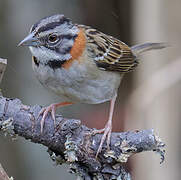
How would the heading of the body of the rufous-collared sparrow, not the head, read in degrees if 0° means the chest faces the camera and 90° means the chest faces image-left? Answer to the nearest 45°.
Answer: approximately 45°
